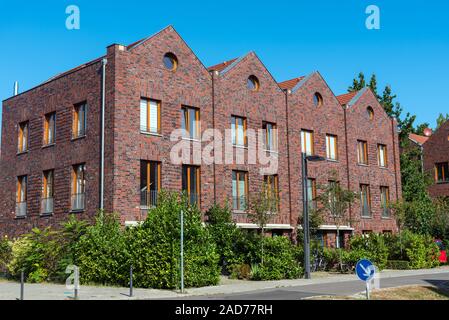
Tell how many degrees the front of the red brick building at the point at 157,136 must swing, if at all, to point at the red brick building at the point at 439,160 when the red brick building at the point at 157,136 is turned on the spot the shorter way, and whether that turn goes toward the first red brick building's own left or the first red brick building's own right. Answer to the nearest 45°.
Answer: approximately 90° to the first red brick building's own left

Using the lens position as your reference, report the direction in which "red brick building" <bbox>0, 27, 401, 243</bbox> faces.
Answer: facing the viewer and to the right of the viewer

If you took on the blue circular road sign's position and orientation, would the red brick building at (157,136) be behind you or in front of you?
behind

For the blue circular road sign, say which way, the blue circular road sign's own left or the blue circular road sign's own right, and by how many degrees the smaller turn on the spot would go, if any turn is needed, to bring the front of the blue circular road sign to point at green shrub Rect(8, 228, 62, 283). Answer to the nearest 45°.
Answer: approximately 135° to the blue circular road sign's own right

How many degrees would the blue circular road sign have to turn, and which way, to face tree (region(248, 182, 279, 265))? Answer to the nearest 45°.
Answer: approximately 180°

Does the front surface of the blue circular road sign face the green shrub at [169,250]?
no

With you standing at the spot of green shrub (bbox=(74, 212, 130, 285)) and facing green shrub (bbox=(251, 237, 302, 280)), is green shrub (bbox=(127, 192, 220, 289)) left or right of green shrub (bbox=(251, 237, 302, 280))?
right

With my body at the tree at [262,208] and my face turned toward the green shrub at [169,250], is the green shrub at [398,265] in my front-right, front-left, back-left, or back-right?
back-left

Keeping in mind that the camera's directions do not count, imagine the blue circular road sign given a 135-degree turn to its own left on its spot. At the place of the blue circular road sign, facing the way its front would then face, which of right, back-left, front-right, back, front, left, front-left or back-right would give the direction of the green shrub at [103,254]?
left

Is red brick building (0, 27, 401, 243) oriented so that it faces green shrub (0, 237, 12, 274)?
no

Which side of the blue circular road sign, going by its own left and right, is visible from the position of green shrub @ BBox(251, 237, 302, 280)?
back

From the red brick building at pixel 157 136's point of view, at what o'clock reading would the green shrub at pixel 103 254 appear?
The green shrub is roughly at 2 o'clock from the red brick building.

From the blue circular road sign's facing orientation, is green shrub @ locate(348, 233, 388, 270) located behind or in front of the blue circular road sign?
behind

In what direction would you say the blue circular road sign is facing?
toward the camera
